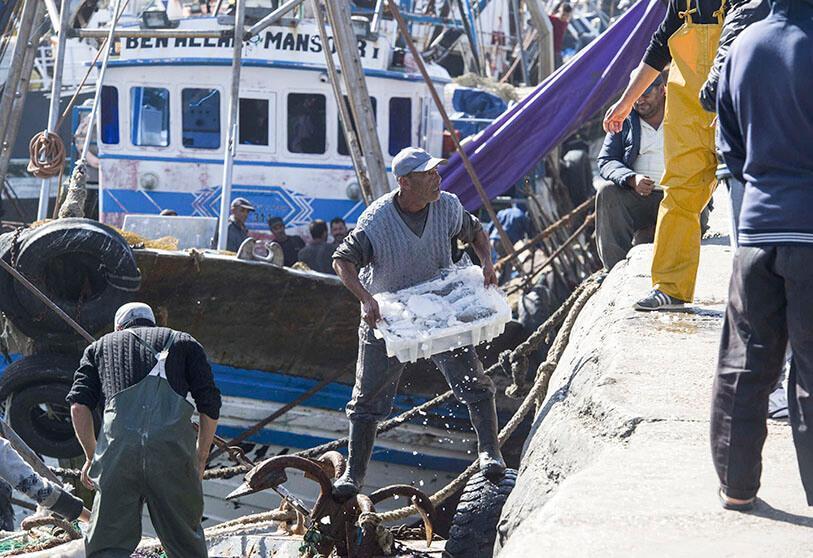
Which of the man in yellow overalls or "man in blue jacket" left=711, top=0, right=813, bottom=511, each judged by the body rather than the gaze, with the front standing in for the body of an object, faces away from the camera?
the man in blue jacket

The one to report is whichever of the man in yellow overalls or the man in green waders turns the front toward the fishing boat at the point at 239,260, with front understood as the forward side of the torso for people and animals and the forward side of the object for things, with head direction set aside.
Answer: the man in green waders

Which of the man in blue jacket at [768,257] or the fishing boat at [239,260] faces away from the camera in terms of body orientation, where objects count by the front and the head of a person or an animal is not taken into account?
the man in blue jacket

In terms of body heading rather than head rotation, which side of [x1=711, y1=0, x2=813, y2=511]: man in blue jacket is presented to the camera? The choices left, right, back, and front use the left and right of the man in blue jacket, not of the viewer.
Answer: back

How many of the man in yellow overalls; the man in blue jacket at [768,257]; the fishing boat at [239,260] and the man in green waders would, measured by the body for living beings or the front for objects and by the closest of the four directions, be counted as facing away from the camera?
2

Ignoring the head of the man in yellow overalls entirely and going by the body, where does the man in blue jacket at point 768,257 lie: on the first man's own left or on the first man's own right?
on the first man's own left

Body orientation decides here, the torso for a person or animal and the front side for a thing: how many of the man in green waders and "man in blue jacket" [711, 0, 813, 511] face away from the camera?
2

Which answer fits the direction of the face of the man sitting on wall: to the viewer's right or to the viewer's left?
to the viewer's left

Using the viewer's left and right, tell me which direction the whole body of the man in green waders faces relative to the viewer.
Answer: facing away from the viewer

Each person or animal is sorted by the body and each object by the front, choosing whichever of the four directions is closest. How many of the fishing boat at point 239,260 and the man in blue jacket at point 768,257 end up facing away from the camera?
1

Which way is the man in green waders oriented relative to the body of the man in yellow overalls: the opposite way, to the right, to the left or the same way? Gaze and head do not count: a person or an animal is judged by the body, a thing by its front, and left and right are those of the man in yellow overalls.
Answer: to the right
